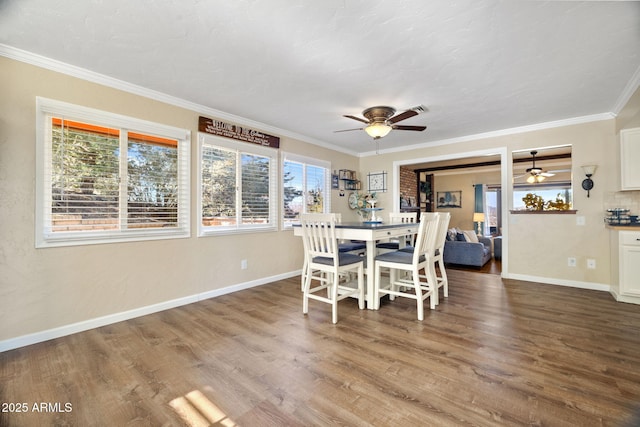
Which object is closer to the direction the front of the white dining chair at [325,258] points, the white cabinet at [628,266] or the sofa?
the sofa

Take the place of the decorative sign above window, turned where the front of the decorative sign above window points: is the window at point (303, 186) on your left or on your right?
on your left

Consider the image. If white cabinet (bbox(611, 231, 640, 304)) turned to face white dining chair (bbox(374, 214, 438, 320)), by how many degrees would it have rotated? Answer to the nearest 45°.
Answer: approximately 45° to its right

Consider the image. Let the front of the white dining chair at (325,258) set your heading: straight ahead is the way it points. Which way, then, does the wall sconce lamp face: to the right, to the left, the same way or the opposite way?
the opposite way

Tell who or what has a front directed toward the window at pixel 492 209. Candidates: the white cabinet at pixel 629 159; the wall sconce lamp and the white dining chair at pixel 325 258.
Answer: the white dining chair

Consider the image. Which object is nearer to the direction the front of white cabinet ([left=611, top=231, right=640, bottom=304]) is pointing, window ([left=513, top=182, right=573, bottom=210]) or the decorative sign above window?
the decorative sign above window

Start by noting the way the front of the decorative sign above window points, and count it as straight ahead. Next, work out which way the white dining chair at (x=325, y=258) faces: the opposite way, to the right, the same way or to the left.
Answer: to the left

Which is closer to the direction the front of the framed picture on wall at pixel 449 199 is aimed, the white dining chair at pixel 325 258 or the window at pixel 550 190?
the white dining chair

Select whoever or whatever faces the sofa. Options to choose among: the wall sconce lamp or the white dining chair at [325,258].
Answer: the white dining chair
